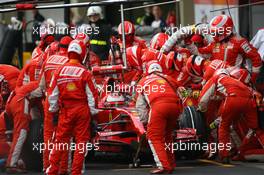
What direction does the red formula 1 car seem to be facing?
toward the camera
